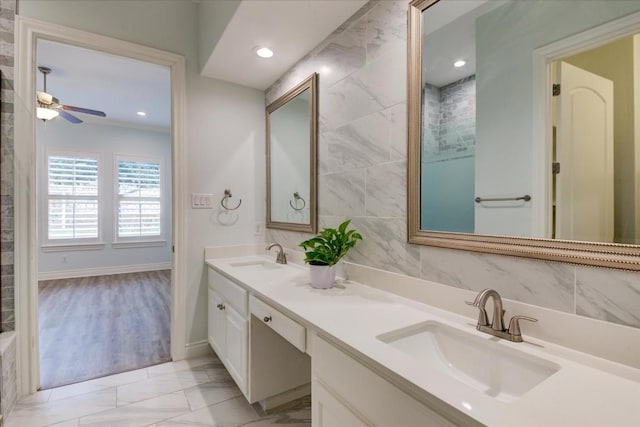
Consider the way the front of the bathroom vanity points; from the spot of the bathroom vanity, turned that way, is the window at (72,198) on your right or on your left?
on your right

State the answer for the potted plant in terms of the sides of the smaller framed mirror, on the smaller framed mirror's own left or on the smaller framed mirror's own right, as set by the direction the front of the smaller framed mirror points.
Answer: on the smaller framed mirror's own left

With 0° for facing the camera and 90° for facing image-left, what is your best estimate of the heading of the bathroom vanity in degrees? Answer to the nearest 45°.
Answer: approximately 45°

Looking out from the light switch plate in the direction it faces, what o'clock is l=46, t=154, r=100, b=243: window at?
The window is roughly at 5 o'clock from the light switch plate.

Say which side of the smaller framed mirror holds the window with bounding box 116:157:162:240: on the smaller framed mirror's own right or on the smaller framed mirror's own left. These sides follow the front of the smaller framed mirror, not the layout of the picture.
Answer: on the smaller framed mirror's own right

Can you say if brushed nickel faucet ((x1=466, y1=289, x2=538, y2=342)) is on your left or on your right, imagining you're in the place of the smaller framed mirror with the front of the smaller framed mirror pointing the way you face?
on your left

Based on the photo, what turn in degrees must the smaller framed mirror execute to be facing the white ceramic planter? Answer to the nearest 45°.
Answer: approximately 45° to its left

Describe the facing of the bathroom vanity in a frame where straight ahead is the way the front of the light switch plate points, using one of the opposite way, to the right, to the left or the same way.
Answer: to the right

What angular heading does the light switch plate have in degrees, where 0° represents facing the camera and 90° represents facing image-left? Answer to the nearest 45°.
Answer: approximately 0°
